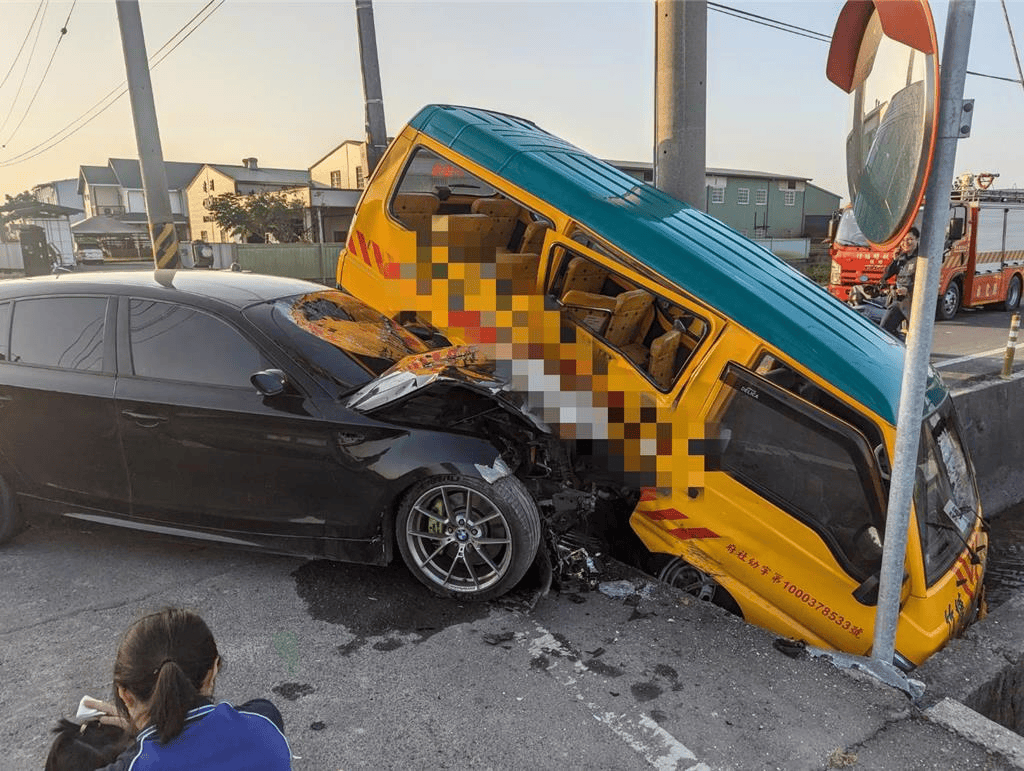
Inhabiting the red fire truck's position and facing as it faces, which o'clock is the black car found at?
The black car is roughly at 11 o'clock from the red fire truck.

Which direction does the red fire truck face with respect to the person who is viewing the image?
facing the viewer and to the left of the viewer

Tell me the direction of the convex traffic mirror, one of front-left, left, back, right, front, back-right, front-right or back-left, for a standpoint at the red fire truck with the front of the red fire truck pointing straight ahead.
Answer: front-left

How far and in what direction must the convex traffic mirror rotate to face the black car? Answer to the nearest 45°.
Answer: approximately 45° to its right

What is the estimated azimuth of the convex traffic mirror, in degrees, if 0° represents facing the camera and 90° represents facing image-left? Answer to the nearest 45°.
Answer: approximately 45°

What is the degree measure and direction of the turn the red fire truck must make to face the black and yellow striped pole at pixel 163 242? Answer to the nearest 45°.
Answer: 0° — it already faces it

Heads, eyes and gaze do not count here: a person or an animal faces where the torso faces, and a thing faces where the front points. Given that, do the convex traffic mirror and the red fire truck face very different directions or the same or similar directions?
same or similar directions

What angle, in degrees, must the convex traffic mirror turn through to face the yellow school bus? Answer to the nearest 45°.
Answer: approximately 90° to its right

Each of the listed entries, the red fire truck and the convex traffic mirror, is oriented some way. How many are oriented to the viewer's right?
0

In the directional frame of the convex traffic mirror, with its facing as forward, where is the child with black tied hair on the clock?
The child with black tied hair is roughly at 12 o'clock from the convex traffic mirror.

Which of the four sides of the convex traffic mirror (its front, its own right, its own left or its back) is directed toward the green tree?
right

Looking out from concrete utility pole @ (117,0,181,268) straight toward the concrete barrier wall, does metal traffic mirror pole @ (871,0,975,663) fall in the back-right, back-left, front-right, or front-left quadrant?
front-right
